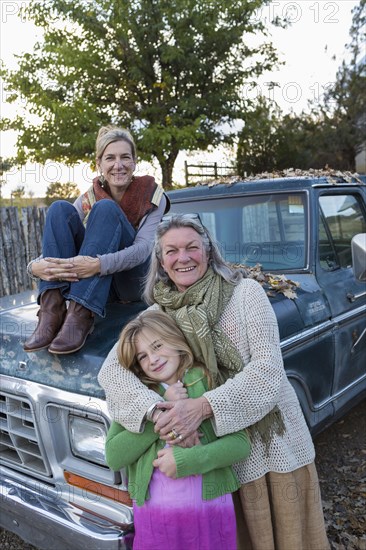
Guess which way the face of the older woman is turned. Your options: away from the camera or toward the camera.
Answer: toward the camera

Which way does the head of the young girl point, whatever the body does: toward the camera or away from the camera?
toward the camera

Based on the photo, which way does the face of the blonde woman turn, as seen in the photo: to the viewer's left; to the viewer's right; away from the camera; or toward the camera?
toward the camera

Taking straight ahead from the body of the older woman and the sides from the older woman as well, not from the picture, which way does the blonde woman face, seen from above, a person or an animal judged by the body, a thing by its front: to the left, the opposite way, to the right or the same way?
the same way

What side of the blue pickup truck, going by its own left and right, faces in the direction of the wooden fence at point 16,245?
right

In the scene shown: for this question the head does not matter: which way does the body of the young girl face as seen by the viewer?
toward the camera

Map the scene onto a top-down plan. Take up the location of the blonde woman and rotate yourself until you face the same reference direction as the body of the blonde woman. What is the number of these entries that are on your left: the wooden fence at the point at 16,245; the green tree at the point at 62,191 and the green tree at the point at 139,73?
0

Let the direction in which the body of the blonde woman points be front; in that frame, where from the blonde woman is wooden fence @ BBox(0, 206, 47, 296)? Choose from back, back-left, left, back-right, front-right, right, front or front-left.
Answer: back-right

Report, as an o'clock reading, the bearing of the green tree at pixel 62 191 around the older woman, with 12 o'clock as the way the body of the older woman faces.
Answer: The green tree is roughly at 4 o'clock from the older woman.

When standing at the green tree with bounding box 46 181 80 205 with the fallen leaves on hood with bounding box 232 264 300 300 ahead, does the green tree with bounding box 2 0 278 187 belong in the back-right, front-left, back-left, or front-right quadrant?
front-left

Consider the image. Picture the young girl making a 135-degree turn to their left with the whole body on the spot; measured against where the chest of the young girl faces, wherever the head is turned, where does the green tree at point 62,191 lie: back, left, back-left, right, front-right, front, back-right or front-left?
front-left

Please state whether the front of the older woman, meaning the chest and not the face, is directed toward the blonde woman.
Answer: no

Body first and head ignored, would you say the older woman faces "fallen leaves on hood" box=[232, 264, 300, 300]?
no

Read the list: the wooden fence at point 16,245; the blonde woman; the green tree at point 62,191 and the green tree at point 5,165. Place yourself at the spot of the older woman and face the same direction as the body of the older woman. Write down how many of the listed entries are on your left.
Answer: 0

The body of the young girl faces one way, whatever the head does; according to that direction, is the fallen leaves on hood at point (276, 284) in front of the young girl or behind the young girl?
behind

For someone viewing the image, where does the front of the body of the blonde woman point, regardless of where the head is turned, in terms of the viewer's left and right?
facing the viewer and to the left of the viewer

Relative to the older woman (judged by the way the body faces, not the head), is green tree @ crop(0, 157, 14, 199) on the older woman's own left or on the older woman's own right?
on the older woman's own right

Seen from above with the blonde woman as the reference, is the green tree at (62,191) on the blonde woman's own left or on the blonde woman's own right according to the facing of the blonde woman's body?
on the blonde woman's own right

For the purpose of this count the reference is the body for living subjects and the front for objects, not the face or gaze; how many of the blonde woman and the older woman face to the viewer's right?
0
